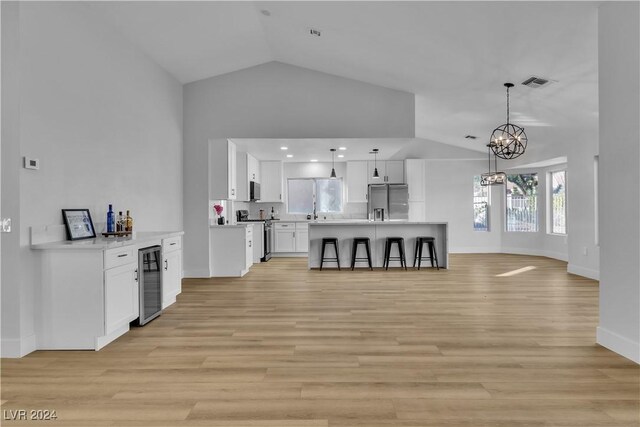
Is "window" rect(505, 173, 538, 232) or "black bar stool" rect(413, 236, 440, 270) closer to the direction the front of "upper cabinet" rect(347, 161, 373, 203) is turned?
the black bar stool

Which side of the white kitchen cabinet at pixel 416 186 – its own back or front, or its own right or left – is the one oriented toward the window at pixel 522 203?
left

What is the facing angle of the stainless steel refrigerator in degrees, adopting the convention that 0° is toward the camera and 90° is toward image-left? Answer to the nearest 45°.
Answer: approximately 0°

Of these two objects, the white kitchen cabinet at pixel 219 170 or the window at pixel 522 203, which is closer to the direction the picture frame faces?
the window

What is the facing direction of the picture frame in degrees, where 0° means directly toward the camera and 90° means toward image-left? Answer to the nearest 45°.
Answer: approximately 315°

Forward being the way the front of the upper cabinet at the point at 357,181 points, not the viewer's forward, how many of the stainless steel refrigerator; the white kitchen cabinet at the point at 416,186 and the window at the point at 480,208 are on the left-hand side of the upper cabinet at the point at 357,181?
3

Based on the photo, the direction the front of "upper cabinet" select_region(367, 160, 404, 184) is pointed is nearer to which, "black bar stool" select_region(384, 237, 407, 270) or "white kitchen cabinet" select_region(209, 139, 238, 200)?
the black bar stool
